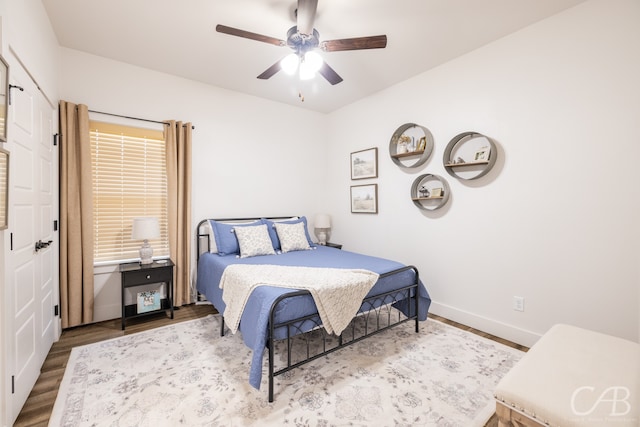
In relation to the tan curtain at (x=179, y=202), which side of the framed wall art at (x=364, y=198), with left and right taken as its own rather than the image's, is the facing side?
front

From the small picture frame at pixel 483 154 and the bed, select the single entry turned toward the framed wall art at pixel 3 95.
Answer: the small picture frame

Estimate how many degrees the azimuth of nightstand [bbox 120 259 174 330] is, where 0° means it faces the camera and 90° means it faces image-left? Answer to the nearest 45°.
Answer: approximately 0°

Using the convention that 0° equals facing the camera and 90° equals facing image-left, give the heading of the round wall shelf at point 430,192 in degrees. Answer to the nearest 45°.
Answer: approximately 45°

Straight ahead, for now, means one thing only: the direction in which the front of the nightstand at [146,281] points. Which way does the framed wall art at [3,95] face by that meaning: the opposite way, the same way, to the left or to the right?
to the left

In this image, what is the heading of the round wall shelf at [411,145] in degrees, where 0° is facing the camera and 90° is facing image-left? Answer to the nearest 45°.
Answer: approximately 45°

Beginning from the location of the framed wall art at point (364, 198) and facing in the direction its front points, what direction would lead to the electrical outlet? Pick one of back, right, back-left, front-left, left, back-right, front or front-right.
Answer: left

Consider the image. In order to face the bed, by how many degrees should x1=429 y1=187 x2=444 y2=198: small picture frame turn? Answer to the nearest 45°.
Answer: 0° — it already faces it

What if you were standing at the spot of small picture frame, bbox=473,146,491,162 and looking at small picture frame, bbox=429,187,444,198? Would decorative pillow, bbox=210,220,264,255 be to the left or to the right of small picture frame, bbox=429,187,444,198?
left

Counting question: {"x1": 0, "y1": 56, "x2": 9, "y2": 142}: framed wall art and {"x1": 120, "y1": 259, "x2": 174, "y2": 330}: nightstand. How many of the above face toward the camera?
1
